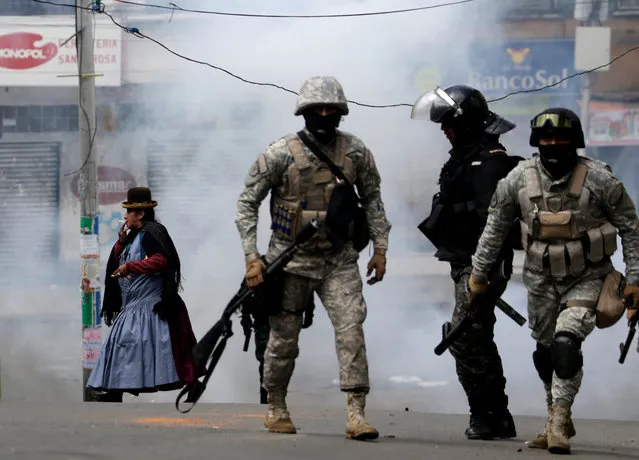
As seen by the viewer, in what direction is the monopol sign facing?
toward the camera

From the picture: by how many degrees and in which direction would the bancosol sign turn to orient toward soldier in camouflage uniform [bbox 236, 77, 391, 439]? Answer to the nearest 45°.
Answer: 0° — it already faces them

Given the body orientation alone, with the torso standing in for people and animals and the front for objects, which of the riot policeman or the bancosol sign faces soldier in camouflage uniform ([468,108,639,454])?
the bancosol sign

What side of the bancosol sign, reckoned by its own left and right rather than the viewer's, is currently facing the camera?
front

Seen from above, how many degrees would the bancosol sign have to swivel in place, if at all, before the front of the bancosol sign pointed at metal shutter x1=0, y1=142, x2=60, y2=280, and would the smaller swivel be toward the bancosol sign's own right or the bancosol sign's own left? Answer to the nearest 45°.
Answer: approximately 90° to the bancosol sign's own right

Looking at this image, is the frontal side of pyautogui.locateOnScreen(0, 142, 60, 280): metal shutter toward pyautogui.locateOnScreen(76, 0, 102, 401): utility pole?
yes

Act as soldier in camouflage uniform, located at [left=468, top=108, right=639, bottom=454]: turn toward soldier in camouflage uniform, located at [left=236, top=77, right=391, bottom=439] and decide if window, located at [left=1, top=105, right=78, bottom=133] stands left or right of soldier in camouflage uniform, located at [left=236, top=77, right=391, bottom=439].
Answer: right
